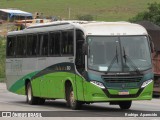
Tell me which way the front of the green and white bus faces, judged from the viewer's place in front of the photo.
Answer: facing the viewer and to the right of the viewer
